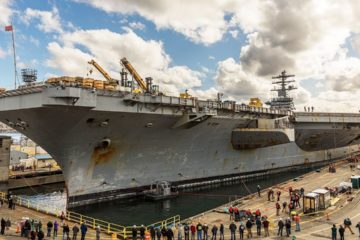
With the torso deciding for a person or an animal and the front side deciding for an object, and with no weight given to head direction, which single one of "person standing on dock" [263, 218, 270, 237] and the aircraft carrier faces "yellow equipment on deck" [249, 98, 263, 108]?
the person standing on dock

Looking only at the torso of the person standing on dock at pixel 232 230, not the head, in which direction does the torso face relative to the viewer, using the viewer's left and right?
facing away from the viewer

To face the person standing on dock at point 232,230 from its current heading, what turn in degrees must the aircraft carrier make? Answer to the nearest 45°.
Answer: approximately 90° to its left

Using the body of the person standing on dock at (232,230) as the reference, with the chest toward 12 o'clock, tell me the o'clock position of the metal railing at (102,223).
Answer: The metal railing is roughly at 10 o'clock from the person standing on dock.

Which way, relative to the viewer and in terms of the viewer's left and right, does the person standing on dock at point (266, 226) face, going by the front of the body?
facing away from the viewer

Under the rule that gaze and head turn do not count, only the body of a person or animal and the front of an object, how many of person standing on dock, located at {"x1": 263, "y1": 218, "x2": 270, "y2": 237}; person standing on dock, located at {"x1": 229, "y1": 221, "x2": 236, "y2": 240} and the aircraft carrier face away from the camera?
2

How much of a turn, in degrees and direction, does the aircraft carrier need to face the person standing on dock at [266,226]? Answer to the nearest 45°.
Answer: approximately 90° to its left

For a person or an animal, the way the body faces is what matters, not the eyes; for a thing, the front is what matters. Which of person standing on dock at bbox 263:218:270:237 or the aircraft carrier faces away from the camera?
the person standing on dock

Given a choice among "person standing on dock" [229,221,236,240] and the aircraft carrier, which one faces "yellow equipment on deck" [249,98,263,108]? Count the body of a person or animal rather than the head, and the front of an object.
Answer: the person standing on dock
